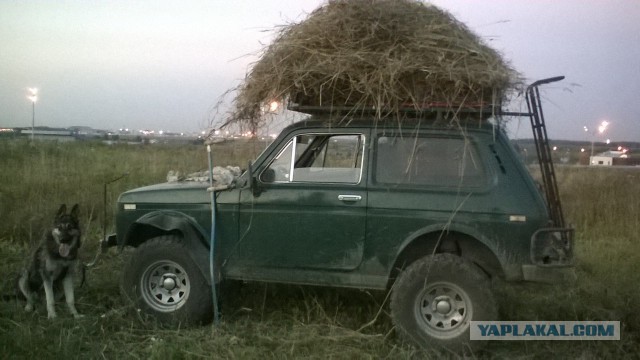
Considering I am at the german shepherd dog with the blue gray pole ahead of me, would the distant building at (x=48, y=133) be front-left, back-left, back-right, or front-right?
back-left

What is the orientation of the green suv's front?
to the viewer's left

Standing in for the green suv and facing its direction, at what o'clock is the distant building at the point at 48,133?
The distant building is roughly at 2 o'clock from the green suv.

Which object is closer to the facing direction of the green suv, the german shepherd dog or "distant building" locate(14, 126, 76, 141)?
the german shepherd dog

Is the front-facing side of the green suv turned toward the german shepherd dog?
yes
